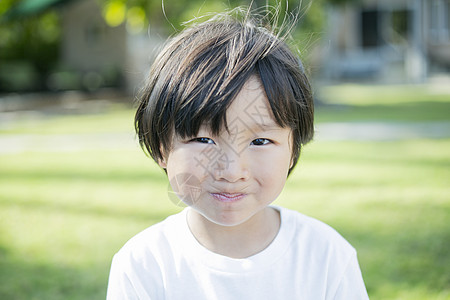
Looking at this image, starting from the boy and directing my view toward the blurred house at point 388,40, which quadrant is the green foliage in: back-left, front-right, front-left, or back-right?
front-left

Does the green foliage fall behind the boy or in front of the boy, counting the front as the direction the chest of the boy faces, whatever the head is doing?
behind

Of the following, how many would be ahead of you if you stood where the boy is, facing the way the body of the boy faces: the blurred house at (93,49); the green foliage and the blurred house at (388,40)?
0

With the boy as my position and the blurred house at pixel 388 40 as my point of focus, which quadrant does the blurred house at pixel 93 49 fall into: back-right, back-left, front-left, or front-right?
front-left

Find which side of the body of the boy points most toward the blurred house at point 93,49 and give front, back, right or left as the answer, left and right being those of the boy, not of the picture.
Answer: back

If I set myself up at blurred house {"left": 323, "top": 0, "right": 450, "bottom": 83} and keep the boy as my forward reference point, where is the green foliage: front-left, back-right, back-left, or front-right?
front-right

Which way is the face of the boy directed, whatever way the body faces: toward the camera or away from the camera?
toward the camera

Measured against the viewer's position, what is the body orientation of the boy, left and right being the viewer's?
facing the viewer

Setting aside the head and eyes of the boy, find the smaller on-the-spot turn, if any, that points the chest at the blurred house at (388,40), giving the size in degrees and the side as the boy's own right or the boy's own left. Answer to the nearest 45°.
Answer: approximately 180°
